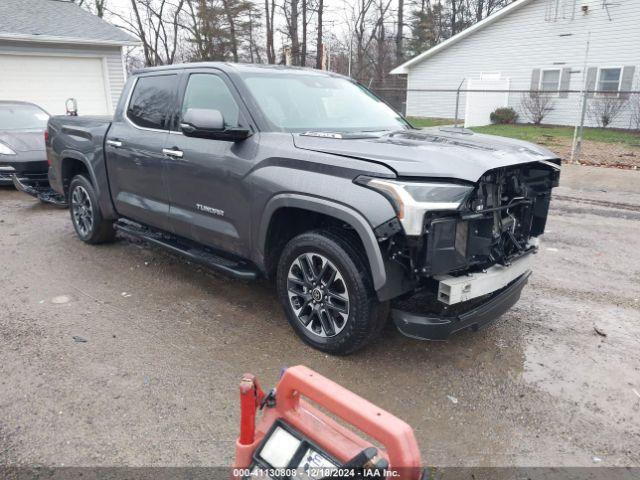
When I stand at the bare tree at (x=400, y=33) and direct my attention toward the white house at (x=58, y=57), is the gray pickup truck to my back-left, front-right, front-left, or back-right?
front-left

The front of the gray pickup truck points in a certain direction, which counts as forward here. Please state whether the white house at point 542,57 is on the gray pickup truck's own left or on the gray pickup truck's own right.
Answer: on the gray pickup truck's own left

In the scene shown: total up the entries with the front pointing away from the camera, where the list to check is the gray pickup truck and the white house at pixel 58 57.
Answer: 0

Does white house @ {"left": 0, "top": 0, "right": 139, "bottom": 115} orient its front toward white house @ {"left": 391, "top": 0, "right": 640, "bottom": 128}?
no

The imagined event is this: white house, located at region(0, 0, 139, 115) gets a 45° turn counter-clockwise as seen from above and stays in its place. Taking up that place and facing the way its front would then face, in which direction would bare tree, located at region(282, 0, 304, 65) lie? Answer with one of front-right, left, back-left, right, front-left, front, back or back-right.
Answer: left

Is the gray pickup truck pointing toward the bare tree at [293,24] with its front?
no

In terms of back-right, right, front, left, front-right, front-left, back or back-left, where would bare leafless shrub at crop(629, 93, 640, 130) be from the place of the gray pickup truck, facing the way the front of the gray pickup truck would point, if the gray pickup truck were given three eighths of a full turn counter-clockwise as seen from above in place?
front-right

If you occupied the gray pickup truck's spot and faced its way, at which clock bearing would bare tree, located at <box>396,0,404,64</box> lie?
The bare tree is roughly at 8 o'clock from the gray pickup truck.

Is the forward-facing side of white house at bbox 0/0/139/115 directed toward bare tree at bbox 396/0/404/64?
no

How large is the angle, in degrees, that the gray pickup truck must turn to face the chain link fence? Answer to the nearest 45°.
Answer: approximately 90° to its left

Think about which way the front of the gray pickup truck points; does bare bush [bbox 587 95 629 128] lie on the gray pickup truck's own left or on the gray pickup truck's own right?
on the gray pickup truck's own left

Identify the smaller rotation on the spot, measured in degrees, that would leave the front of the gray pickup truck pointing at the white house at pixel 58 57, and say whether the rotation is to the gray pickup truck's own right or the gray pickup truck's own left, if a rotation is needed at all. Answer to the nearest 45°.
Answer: approximately 180°

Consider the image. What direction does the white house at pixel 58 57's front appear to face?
toward the camera

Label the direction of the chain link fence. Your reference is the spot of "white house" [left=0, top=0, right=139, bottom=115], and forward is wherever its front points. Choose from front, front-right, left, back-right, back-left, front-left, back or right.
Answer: left

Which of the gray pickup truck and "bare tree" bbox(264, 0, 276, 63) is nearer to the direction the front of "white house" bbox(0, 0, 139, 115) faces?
the gray pickup truck
